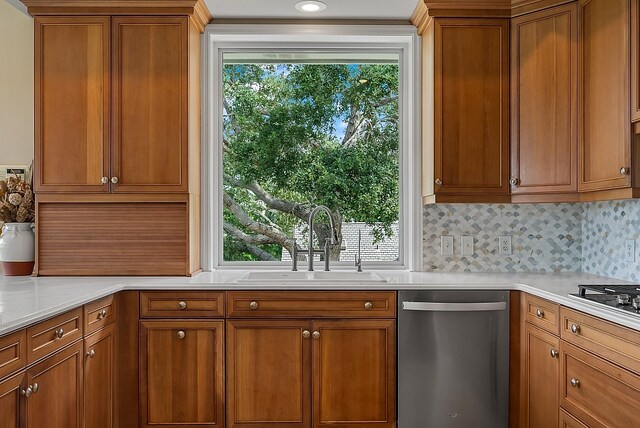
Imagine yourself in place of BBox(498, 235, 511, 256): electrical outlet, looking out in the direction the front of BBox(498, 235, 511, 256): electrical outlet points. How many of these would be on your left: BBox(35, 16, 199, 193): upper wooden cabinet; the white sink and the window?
0

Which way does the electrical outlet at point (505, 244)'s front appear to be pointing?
toward the camera

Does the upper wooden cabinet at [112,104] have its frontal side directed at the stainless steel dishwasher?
no

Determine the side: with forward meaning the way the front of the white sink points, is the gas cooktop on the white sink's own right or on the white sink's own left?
on the white sink's own left

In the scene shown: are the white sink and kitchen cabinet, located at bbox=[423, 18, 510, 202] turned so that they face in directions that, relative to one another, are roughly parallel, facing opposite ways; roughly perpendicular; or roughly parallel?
roughly parallel

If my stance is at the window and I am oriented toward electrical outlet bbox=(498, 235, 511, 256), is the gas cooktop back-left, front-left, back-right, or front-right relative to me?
front-right

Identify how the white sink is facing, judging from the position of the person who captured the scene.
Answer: facing the viewer

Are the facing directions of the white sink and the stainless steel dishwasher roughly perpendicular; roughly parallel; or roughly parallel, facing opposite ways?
roughly parallel

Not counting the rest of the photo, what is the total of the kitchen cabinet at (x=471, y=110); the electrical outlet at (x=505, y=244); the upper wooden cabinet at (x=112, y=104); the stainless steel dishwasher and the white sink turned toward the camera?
5

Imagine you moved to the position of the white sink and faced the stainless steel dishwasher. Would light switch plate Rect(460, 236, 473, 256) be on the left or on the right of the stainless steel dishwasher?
left

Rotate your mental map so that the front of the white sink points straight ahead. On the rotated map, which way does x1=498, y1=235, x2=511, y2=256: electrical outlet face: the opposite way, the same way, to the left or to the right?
the same way

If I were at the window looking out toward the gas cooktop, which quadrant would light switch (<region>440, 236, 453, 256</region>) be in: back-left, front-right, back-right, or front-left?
front-left

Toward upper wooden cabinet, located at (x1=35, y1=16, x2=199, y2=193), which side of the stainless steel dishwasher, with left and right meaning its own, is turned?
right

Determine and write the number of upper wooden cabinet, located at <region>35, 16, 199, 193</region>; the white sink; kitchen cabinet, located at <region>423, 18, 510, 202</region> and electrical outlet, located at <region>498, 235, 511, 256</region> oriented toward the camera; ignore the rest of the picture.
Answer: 4

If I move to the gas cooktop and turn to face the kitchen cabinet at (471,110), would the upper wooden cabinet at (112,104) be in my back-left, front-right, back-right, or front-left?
front-left

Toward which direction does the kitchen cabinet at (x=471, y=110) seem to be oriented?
toward the camera
